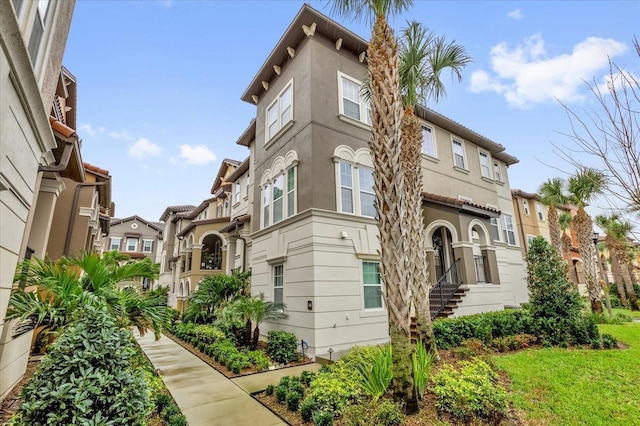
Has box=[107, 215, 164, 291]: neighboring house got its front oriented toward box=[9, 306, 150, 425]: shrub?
yes

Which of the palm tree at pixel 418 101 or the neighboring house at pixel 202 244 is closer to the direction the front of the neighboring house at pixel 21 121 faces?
the palm tree

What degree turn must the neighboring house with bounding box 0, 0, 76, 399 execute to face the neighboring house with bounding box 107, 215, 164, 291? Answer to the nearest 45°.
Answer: approximately 90° to its left

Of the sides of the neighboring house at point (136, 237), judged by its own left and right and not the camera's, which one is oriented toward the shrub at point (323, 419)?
front

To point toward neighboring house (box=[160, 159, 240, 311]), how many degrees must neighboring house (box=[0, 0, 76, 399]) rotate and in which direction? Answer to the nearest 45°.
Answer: approximately 45° to its left

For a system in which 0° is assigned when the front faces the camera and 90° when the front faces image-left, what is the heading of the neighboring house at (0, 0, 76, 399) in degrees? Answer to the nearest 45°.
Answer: approximately 270°

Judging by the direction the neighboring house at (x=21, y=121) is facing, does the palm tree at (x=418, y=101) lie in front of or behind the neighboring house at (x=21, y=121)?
in front

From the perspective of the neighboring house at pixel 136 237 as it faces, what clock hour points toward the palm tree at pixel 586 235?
The palm tree is roughly at 11 o'clock from the neighboring house.

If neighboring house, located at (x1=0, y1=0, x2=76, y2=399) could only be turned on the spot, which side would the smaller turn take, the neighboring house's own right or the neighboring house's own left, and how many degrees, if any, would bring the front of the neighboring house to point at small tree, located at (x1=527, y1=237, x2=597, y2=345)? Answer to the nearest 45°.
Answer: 0° — it already faces it

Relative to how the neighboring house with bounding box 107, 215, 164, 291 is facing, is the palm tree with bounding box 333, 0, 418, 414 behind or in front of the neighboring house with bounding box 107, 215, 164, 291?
in front

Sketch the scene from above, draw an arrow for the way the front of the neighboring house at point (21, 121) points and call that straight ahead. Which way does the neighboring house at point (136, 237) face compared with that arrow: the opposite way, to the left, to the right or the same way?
to the right

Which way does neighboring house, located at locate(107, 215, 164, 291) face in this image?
toward the camera
